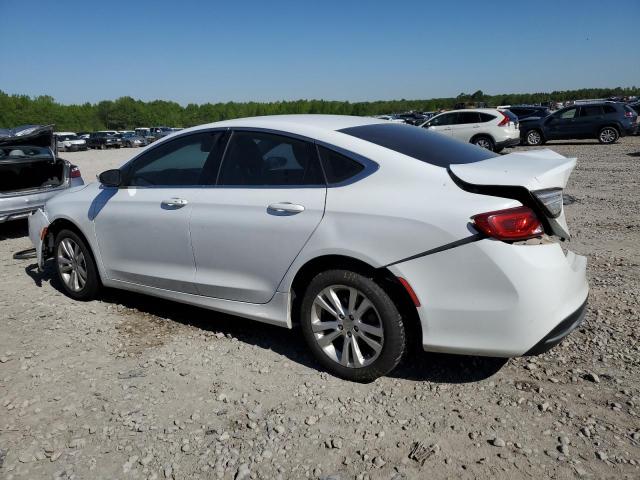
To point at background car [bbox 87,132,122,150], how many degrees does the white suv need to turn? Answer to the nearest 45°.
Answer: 0° — it already faces it

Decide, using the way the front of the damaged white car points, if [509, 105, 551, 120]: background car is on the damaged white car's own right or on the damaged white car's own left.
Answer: on the damaged white car's own right

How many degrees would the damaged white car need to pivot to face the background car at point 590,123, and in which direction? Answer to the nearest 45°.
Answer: approximately 90° to its right

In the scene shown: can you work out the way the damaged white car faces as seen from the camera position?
facing away from the viewer and to the left of the viewer

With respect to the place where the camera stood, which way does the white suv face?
facing away from the viewer and to the left of the viewer

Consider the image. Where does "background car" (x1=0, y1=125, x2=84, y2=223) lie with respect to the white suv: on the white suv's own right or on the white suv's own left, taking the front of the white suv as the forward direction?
on the white suv's own left

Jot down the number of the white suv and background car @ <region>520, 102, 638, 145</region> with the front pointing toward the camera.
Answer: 0

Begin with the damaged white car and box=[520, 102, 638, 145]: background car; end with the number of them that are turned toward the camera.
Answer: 0

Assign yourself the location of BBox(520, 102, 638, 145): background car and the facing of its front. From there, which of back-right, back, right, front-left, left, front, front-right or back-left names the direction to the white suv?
front-left

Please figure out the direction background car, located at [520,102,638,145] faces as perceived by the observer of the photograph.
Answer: facing to the left of the viewer

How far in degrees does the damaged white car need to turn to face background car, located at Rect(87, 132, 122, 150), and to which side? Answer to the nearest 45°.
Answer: approximately 45° to its right

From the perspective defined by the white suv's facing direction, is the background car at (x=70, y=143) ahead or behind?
ahead
